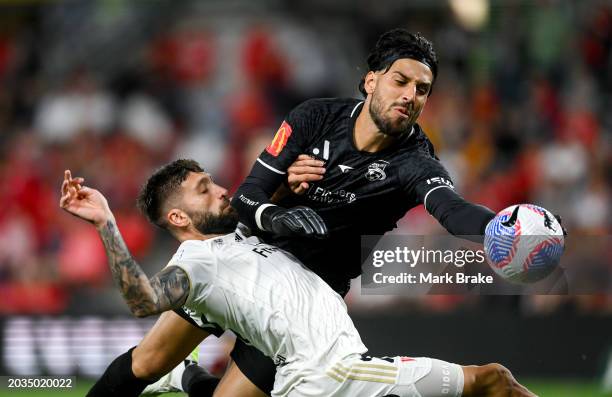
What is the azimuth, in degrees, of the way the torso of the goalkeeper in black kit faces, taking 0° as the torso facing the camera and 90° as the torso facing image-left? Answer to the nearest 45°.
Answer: approximately 0°

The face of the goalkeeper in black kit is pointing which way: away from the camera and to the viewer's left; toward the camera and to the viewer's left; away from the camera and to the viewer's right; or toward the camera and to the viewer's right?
toward the camera and to the viewer's right

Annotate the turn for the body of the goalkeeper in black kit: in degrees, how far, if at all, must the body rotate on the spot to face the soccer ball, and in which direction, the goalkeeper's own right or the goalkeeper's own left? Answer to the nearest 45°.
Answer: approximately 45° to the goalkeeper's own left
